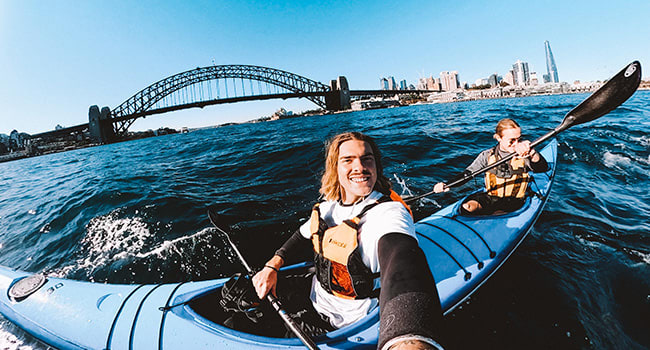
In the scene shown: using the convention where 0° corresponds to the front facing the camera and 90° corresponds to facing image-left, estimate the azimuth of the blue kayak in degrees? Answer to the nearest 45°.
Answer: approximately 45°

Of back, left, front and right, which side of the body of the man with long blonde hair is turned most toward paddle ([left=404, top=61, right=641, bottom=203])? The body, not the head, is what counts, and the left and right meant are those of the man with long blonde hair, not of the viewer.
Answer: back

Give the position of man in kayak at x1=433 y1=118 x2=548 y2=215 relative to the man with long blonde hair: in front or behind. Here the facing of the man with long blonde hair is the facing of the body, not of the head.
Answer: behind

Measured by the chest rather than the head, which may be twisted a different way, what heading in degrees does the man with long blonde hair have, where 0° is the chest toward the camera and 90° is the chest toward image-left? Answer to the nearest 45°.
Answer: approximately 45°
